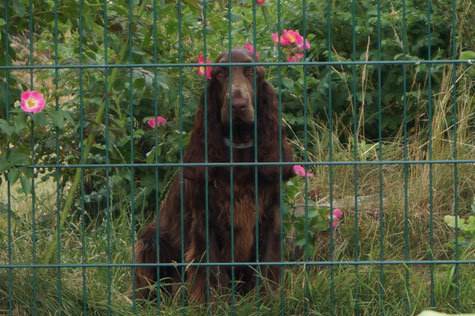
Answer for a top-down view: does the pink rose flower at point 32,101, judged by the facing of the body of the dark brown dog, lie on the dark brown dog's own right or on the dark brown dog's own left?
on the dark brown dog's own right

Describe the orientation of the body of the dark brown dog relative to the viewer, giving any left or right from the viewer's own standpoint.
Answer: facing the viewer and to the right of the viewer
